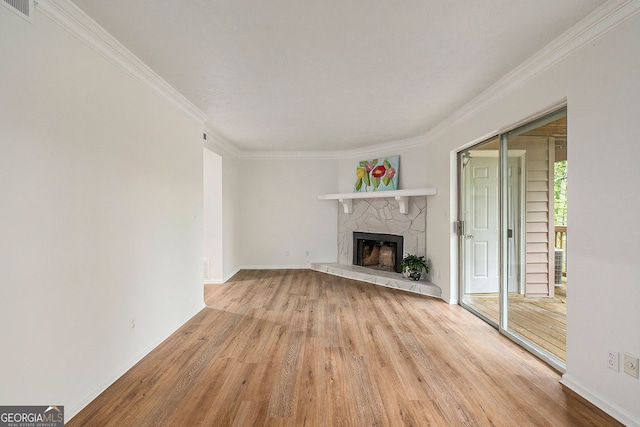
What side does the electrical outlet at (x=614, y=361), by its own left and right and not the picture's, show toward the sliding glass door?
right

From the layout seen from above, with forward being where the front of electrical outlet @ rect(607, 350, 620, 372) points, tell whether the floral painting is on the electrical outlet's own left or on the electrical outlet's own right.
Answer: on the electrical outlet's own right

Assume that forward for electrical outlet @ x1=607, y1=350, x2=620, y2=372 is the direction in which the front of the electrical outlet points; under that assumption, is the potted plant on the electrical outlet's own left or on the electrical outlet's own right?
on the electrical outlet's own right

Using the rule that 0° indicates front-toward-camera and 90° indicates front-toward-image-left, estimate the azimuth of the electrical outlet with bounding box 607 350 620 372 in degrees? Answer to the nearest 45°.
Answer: approximately 45°

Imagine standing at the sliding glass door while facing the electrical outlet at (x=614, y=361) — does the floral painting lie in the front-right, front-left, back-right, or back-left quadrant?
back-right
